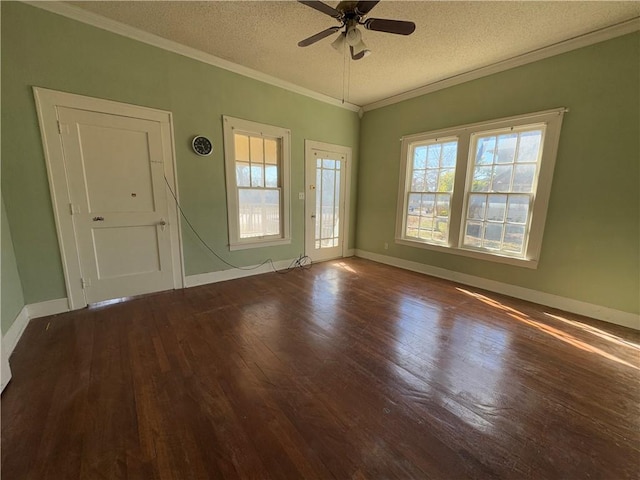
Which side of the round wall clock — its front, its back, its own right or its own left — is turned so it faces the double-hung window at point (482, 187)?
left

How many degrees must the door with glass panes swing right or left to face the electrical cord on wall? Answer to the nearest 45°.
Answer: approximately 90° to its right

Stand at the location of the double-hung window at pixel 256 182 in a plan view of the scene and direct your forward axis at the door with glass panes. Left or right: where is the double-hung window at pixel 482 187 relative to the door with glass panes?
right

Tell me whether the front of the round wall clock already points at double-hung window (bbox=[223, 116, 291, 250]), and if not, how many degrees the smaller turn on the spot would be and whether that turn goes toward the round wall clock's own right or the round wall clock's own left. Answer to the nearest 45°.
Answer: approximately 90° to the round wall clock's own left

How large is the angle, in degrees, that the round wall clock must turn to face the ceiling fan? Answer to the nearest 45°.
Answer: approximately 45° to its left

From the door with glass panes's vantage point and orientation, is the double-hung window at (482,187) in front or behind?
in front

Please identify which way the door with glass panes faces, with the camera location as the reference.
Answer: facing the viewer and to the right of the viewer

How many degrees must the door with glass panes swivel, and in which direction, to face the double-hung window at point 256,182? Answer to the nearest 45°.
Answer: approximately 90° to its right

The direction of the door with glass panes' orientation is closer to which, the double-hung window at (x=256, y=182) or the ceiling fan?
the ceiling fan

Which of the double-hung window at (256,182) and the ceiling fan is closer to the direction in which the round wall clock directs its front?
the ceiling fan

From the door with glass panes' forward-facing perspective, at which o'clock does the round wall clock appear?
The round wall clock is roughly at 3 o'clock from the door with glass panes.

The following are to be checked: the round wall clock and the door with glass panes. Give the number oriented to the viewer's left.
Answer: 0

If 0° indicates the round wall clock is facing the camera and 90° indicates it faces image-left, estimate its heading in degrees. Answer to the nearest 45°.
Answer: approximately 0°

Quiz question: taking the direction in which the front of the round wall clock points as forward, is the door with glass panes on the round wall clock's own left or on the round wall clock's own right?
on the round wall clock's own left

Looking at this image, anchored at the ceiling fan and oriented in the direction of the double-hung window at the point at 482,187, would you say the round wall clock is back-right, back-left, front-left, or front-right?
back-left
